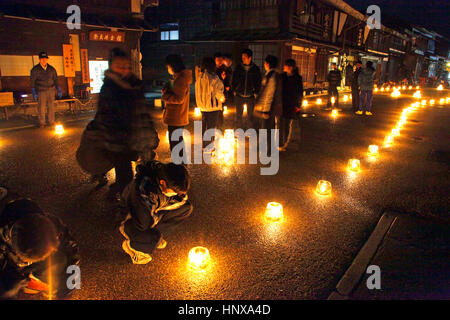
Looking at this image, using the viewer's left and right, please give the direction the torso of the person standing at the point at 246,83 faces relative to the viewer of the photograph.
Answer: facing the viewer

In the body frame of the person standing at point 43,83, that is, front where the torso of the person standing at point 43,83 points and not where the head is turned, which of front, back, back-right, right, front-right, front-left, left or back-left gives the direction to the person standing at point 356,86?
left

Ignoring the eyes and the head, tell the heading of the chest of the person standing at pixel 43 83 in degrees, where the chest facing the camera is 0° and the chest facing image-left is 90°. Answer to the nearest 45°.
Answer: approximately 0°

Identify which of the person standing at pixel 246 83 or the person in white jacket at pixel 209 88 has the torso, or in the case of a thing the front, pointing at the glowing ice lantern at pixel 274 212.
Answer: the person standing

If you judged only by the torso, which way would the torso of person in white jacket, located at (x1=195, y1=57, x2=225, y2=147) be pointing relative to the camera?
away from the camera

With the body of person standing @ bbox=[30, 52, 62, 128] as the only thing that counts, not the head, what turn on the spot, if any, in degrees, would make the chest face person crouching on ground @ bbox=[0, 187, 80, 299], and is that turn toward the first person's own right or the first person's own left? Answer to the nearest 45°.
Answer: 0° — they already face them

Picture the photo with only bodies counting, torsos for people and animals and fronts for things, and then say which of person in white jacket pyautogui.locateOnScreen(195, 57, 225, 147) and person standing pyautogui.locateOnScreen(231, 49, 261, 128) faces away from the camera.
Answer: the person in white jacket

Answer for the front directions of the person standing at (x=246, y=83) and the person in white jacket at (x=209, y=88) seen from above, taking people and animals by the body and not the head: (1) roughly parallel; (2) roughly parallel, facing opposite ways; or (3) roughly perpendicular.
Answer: roughly parallel, facing opposite ways

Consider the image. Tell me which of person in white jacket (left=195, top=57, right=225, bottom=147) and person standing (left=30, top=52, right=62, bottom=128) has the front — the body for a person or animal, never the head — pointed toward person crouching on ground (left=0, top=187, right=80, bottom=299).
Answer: the person standing
